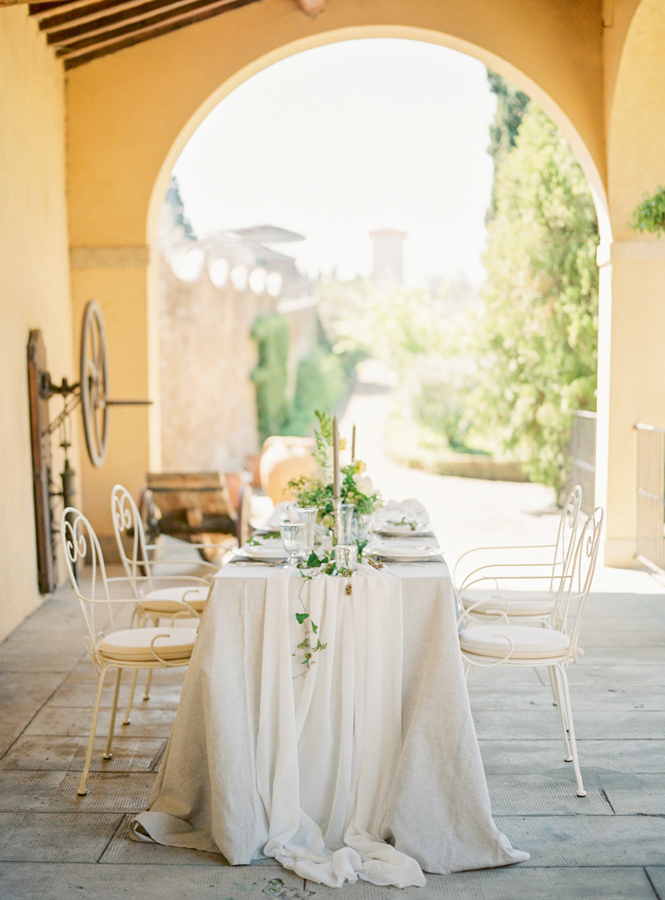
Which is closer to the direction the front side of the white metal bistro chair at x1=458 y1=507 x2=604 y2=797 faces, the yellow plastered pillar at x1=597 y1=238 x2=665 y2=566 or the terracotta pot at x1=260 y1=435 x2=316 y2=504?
the terracotta pot

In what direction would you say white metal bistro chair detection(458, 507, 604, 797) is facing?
to the viewer's left

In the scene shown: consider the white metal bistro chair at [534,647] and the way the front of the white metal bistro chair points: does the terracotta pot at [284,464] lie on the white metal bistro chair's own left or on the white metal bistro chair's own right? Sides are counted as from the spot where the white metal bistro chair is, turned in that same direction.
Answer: on the white metal bistro chair's own right

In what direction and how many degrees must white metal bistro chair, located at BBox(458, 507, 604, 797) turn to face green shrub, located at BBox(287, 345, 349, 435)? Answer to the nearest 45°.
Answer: approximately 90° to its right

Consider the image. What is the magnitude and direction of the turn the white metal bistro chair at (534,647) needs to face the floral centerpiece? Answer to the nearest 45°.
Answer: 0° — it already faces it

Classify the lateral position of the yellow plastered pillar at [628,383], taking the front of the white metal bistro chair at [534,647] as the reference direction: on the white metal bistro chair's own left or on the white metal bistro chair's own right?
on the white metal bistro chair's own right

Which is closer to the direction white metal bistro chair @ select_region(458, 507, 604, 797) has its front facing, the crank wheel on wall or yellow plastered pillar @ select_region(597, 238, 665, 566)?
the crank wheel on wall

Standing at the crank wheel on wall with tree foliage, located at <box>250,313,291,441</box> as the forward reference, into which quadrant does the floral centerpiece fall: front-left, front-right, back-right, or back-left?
back-right

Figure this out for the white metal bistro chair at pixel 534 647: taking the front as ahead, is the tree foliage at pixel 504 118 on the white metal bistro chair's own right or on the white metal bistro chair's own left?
on the white metal bistro chair's own right

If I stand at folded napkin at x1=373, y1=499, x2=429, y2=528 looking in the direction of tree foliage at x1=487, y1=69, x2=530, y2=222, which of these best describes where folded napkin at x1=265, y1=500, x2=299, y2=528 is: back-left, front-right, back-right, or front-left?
back-left
